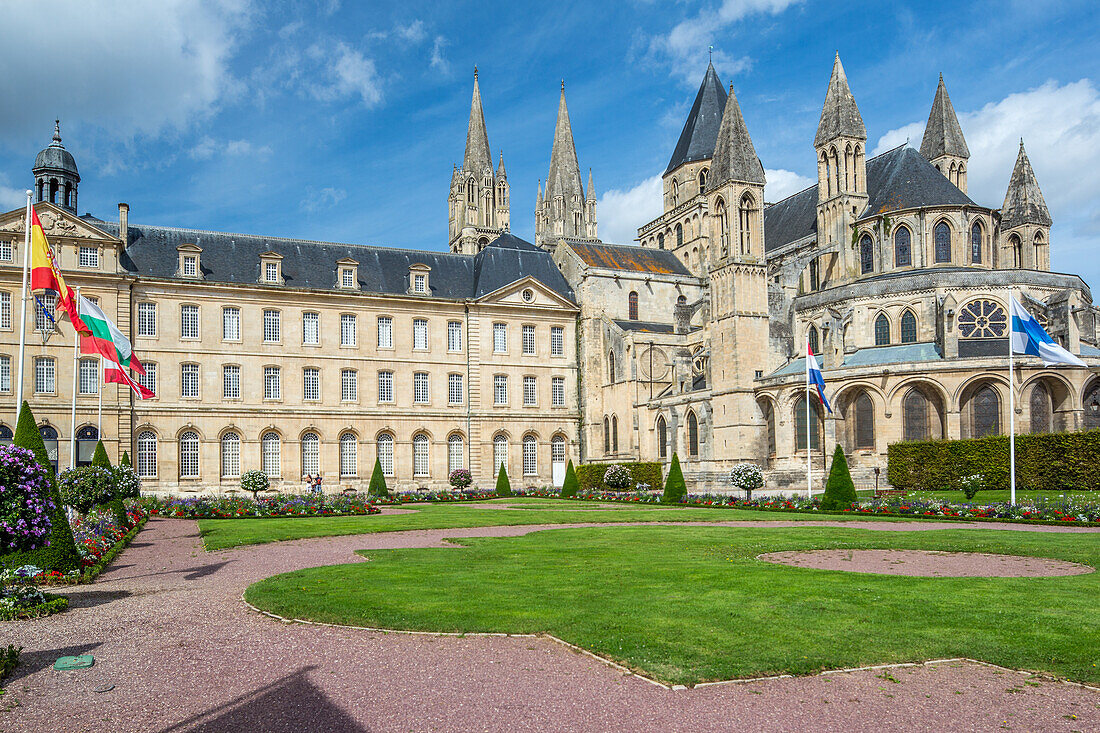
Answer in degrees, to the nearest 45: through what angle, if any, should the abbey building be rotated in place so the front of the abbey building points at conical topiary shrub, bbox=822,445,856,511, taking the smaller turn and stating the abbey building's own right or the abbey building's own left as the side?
approximately 45° to the abbey building's own left

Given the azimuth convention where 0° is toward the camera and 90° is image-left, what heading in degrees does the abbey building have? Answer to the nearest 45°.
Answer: approximately 0°

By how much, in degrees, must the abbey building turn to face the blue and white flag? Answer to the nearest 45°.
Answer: approximately 45° to its left
